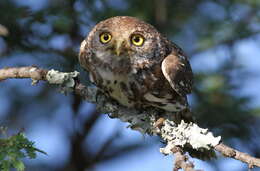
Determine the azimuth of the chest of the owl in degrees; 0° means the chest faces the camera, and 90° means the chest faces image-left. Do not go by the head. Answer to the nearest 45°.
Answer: approximately 45°
